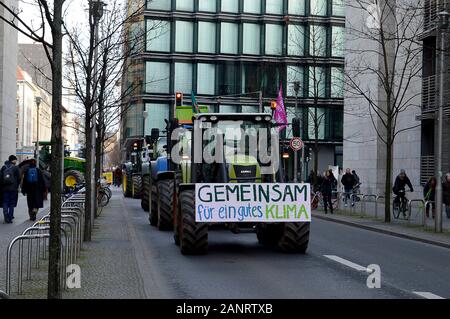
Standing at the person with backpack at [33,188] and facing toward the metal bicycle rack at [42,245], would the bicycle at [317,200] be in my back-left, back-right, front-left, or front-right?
back-left

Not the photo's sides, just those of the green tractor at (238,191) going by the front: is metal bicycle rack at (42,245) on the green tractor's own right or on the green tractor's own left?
on the green tractor's own right

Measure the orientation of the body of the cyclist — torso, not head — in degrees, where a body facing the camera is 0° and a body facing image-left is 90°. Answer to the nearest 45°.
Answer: approximately 0°

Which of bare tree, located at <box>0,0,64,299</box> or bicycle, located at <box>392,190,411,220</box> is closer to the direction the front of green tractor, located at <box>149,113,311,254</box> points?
the bare tree

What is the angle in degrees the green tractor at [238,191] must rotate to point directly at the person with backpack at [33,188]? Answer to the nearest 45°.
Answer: approximately 135° to its right

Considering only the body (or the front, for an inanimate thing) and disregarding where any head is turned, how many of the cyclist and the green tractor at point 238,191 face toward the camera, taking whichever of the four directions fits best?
2

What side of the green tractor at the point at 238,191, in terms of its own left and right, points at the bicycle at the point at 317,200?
back

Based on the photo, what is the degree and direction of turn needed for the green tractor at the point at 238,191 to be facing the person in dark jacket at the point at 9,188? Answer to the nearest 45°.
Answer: approximately 135° to its right

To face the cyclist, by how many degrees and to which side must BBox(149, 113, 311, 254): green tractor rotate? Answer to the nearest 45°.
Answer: approximately 135° to its left
